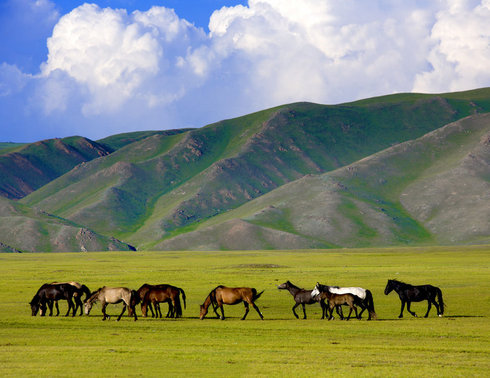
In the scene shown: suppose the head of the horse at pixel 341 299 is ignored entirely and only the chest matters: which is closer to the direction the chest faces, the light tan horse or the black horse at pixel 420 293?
the light tan horse

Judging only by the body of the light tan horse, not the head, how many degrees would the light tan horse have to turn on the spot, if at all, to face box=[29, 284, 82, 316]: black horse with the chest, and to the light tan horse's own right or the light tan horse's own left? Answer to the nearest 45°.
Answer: approximately 45° to the light tan horse's own right

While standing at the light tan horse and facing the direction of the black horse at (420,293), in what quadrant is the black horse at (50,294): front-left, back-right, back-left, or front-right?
back-left

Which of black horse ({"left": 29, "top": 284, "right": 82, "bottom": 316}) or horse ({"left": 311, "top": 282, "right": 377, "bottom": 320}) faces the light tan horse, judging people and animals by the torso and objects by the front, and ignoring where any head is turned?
the horse

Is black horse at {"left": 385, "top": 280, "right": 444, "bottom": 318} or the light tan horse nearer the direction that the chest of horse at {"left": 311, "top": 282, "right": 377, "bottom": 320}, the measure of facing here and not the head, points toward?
the light tan horse

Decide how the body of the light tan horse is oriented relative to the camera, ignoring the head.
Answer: to the viewer's left

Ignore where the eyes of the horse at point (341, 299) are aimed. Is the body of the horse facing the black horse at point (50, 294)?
yes

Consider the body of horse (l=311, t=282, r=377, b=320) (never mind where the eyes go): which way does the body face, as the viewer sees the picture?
to the viewer's left

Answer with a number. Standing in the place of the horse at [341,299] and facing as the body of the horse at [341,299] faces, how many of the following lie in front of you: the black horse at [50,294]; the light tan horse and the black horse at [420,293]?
2

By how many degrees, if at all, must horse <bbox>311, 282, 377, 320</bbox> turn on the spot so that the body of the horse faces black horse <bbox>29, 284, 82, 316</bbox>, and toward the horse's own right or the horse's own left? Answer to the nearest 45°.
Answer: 0° — it already faces it

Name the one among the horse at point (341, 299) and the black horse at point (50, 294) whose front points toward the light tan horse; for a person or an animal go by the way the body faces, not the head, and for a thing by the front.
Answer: the horse

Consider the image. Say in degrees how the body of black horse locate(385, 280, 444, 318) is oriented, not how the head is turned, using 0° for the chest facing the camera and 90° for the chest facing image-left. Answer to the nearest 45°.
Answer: approximately 90°

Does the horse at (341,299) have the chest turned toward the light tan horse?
yes

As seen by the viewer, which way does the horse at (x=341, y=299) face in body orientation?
to the viewer's left

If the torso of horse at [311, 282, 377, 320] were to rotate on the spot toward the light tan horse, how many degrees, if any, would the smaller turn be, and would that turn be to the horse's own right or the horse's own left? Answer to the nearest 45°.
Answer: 0° — it already faces it

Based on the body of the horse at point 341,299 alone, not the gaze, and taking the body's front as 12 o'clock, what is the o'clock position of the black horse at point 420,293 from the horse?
The black horse is roughly at 5 o'clock from the horse.

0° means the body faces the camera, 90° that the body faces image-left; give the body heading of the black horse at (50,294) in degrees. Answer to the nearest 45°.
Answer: approximately 90°
